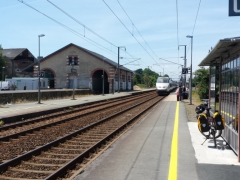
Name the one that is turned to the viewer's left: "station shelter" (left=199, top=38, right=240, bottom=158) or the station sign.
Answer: the station shelter

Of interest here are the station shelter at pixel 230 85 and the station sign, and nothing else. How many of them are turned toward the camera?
1

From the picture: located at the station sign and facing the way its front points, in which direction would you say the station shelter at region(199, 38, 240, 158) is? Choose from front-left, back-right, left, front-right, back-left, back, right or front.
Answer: back

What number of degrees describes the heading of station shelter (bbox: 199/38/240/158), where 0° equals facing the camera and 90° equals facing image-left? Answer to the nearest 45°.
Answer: approximately 90°

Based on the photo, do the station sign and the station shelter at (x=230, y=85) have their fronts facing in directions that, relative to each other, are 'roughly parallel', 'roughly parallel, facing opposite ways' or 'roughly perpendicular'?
roughly perpendicular

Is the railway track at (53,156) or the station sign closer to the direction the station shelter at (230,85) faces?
the railway track

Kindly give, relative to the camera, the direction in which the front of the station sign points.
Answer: facing the viewer

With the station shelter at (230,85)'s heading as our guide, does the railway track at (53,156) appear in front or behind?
in front

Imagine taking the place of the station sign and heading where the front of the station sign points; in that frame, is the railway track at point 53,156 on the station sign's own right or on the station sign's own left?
on the station sign's own right

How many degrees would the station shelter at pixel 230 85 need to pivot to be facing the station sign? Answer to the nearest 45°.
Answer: approximately 90° to its left
